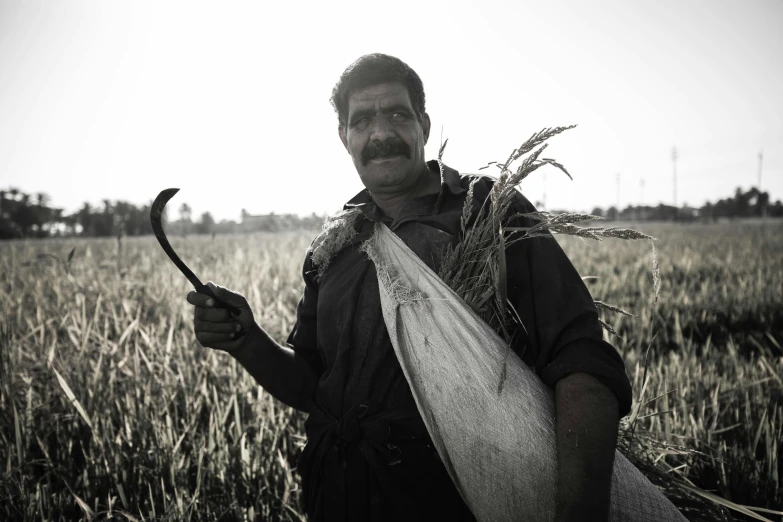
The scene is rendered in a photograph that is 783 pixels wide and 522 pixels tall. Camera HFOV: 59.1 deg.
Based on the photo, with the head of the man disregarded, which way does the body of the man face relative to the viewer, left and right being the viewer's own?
facing the viewer and to the left of the viewer
